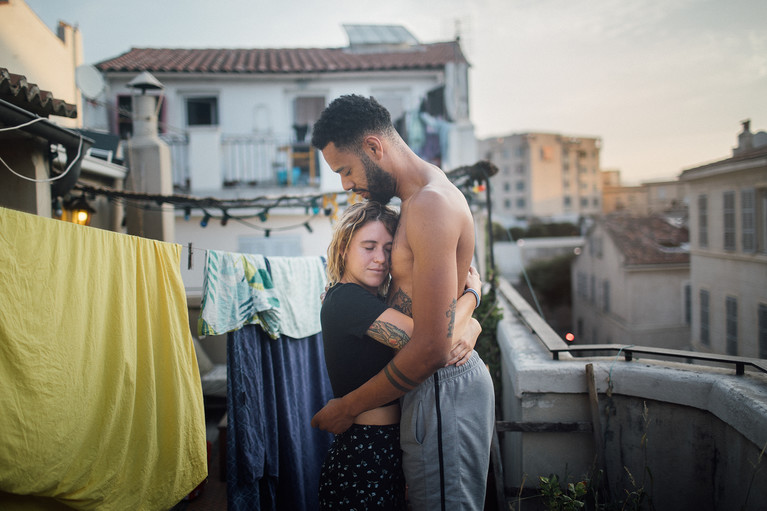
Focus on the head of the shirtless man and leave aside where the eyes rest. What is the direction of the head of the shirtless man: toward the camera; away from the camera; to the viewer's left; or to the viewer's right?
to the viewer's left

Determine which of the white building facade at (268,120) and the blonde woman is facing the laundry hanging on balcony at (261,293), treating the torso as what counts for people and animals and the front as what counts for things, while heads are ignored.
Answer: the white building facade

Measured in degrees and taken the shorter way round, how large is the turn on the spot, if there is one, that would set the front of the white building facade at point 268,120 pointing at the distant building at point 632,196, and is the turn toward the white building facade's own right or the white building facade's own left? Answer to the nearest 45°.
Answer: approximately 135° to the white building facade's own left

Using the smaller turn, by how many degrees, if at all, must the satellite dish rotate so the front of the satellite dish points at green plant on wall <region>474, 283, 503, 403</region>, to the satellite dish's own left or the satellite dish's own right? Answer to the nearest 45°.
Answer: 0° — it already faces it

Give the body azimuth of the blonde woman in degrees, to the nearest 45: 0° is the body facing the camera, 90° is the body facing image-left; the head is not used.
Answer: approximately 270°

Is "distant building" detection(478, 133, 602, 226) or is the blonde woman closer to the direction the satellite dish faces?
the blonde woman

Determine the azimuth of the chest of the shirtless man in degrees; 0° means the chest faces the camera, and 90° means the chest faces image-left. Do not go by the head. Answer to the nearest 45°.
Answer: approximately 90°

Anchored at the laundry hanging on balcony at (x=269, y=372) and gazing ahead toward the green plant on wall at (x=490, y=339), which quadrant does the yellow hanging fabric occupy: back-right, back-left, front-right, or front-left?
back-right
